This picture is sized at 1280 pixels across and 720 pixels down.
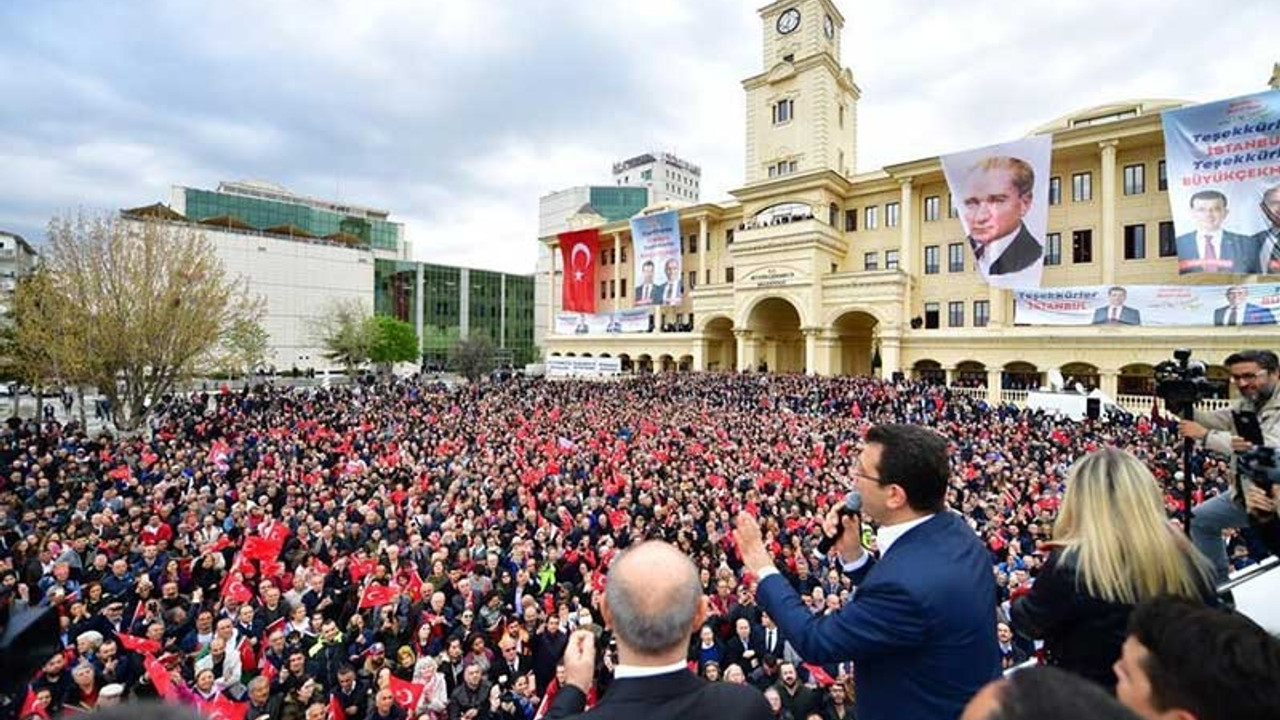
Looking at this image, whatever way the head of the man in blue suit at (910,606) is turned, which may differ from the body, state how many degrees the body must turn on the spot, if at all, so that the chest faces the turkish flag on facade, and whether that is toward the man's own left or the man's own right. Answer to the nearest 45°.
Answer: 0° — they already face it

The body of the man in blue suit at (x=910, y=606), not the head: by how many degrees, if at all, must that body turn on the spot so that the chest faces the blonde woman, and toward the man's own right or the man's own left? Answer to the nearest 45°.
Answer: approximately 90° to the man's own right

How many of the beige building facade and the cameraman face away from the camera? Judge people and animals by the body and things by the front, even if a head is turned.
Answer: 0

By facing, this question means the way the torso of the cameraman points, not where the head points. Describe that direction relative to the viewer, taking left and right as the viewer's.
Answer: facing the viewer and to the left of the viewer

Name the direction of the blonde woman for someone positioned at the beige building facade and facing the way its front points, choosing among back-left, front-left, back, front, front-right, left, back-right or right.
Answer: front-left

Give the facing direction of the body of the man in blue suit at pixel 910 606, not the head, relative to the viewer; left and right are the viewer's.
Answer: facing away from the viewer and to the left of the viewer

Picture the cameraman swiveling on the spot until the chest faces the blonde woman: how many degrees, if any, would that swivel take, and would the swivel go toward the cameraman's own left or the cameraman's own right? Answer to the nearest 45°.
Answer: approximately 45° to the cameraman's own left

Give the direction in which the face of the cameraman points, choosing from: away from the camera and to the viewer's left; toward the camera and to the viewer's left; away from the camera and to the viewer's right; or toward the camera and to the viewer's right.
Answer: toward the camera and to the viewer's left

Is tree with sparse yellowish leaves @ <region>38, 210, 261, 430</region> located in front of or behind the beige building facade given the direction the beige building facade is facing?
in front

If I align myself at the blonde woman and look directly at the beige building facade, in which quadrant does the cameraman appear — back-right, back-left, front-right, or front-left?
front-right

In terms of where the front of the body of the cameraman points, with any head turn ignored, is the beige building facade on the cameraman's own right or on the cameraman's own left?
on the cameraman's own right

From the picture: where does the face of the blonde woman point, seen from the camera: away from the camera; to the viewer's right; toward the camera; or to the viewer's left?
away from the camera

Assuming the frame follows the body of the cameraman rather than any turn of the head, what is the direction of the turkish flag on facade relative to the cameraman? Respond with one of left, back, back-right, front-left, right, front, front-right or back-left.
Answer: right

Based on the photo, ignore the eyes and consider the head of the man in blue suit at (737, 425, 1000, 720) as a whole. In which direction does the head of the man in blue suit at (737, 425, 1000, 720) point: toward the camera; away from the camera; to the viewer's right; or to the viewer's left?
to the viewer's left

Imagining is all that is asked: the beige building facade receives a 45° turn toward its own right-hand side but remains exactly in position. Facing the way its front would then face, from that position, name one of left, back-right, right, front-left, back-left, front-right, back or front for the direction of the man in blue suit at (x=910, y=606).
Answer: left

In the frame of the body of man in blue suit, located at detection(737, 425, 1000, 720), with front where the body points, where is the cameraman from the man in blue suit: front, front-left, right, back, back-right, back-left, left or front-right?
right
